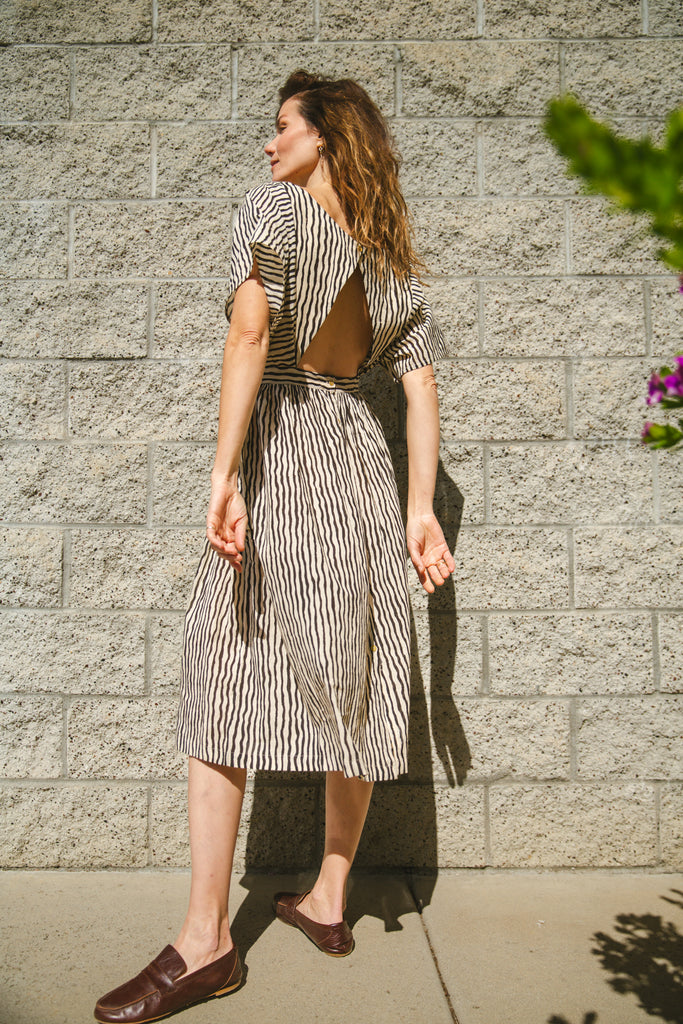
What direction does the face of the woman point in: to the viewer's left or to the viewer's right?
to the viewer's left

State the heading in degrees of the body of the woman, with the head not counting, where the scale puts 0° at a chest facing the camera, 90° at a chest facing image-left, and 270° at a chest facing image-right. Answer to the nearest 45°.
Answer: approximately 135°
